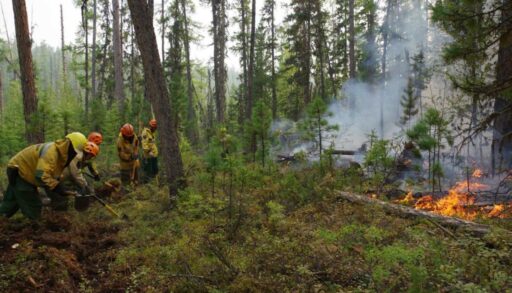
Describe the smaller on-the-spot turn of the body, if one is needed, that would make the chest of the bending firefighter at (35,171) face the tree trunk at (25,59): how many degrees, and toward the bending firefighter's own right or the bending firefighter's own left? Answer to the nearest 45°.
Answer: approximately 90° to the bending firefighter's own left

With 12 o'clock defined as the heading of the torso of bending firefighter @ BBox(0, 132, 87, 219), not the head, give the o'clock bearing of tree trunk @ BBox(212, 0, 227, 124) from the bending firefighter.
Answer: The tree trunk is roughly at 10 o'clock from the bending firefighter.

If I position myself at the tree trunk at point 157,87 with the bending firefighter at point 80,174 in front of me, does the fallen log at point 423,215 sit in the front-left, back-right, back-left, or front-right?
back-left

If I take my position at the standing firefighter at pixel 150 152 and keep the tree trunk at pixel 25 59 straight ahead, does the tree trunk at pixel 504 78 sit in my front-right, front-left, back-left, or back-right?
back-right

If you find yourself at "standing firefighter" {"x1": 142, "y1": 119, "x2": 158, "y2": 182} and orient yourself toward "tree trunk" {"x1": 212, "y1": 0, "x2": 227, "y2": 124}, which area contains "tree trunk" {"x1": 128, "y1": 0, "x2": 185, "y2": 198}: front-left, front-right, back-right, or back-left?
back-right

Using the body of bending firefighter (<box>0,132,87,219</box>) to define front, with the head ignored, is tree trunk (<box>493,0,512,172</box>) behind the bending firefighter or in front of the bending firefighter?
in front

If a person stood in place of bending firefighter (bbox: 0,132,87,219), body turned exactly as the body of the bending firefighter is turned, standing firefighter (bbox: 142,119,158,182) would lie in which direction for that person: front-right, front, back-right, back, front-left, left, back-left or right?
front-left

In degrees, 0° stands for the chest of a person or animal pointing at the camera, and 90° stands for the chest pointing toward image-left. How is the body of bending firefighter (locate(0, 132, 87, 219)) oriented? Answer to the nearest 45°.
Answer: approximately 270°
